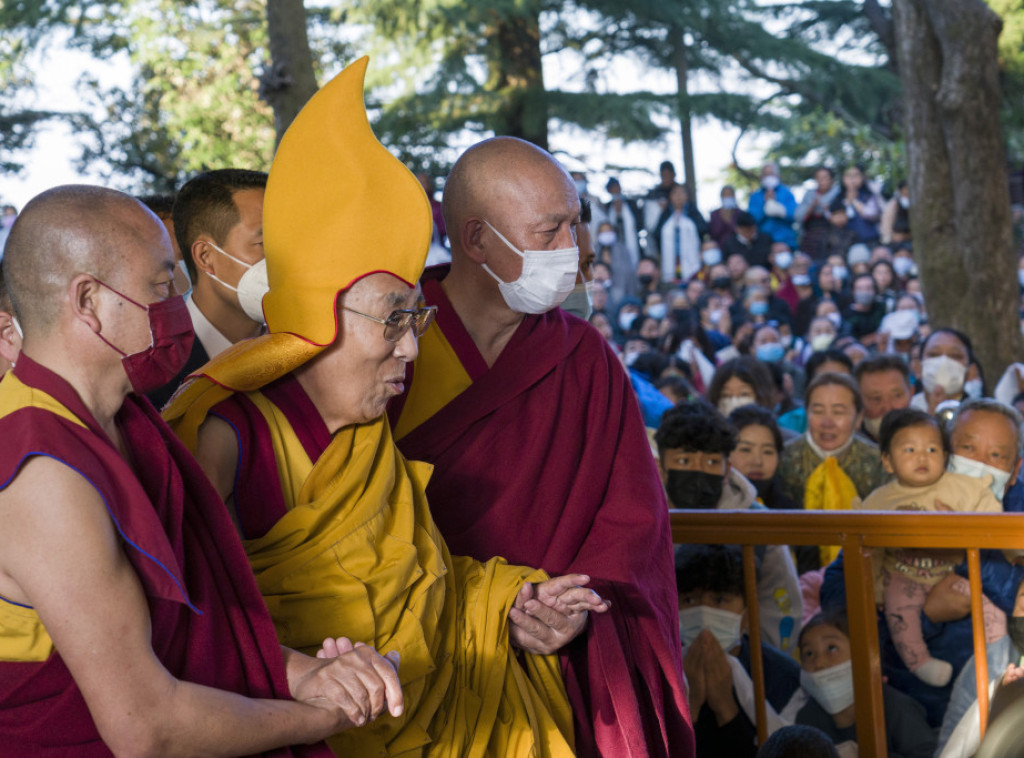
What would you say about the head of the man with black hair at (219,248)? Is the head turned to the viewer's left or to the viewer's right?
to the viewer's right

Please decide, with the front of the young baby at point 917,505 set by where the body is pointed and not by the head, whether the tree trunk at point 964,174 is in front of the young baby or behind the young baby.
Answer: behind

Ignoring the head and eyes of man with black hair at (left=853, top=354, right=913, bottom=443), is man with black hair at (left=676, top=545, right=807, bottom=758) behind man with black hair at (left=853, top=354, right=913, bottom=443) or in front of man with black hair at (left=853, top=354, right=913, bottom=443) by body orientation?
in front

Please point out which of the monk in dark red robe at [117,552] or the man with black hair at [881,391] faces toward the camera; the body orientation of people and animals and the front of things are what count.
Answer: the man with black hair

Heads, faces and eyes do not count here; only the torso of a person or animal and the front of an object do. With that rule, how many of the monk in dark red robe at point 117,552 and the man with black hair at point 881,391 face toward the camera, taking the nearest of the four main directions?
1

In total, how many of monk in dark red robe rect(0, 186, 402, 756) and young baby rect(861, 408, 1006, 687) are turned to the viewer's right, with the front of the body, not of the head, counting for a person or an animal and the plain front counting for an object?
1

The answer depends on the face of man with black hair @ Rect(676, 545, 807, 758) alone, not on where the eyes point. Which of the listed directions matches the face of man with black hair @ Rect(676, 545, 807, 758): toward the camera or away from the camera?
toward the camera

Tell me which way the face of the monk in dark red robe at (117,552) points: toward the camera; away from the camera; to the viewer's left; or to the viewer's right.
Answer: to the viewer's right

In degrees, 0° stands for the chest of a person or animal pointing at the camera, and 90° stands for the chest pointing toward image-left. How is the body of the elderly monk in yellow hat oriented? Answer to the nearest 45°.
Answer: approximately 315°

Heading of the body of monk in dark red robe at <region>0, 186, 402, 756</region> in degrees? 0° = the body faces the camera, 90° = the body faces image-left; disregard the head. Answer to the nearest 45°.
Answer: approximately 270°

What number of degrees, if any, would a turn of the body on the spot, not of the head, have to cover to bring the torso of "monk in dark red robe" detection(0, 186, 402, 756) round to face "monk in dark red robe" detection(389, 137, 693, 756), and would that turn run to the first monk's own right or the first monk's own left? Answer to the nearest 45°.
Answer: approximately 45° to the first monk's own left

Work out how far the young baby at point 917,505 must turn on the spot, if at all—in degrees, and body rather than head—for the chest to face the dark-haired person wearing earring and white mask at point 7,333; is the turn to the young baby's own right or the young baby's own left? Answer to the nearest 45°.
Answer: approximately 45° to the young baby's own right

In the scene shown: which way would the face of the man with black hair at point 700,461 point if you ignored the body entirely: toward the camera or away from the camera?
toward the camera

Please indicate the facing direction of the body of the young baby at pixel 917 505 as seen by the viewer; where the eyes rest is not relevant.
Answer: toward the camera

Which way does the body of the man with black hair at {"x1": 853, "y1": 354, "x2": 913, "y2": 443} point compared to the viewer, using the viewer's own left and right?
facing the viewer

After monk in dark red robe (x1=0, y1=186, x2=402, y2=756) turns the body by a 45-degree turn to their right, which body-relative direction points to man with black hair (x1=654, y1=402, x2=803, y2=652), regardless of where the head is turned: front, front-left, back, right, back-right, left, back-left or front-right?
left

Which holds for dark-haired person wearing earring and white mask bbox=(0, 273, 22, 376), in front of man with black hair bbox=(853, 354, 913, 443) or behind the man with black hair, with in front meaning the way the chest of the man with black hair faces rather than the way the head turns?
in front
